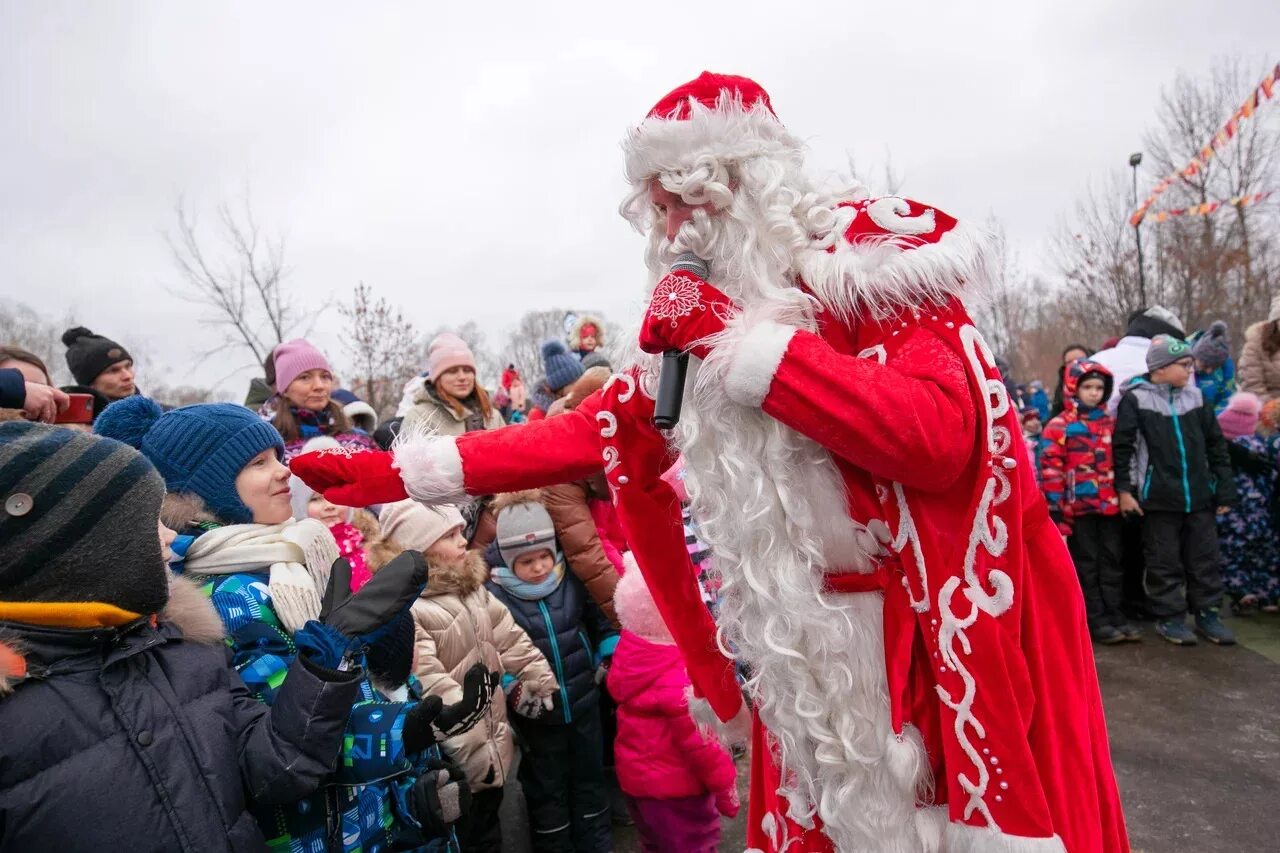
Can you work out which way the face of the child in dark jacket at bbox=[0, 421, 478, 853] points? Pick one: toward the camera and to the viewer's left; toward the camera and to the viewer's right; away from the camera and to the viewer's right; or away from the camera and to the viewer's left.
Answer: away from the camera and to the viewer's right

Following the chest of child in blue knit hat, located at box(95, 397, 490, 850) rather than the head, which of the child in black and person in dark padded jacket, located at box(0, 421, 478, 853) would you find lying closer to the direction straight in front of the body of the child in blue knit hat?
the child in black and grey winter jacket

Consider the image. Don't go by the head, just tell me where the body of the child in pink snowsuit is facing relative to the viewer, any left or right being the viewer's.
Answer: facing away from the viewer and to the right of the viewer

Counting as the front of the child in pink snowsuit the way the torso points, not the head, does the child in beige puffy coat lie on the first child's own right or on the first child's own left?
on the first child's own left

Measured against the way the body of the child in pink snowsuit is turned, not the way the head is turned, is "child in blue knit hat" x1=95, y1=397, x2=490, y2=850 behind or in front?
behind

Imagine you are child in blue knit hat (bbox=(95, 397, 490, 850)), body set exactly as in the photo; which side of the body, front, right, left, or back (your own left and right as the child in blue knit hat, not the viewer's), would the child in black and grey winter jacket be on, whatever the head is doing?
front

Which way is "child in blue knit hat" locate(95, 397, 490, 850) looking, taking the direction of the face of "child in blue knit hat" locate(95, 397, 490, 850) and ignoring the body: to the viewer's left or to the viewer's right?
to the viewer's right

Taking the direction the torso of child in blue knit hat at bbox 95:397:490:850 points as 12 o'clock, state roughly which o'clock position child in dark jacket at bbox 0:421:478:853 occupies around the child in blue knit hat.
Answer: The child in dark jacket is roughly at 4 o'clock from the child in blue knit hat.

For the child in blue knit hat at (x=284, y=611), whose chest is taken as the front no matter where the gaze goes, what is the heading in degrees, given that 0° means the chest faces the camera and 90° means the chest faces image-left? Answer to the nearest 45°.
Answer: approximately 270°

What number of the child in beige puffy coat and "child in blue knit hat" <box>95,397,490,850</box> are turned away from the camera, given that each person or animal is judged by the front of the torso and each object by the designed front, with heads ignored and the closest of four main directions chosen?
0

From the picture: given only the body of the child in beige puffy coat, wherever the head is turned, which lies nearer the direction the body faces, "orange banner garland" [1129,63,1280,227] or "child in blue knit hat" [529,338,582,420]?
the orange banner garland

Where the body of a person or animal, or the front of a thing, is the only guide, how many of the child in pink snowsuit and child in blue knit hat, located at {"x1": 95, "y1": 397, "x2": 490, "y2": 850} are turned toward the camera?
0

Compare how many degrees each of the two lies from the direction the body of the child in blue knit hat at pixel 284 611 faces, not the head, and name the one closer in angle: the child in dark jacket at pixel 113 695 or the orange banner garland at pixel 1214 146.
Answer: the orange banner garland

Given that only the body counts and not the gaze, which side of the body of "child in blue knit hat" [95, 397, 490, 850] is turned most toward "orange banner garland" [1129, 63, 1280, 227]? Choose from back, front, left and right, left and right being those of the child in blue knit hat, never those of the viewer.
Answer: front

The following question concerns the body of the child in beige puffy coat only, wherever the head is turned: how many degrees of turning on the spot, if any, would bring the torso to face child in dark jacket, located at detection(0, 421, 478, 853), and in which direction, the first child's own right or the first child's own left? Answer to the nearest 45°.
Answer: approximately 90° to the first child's own right
